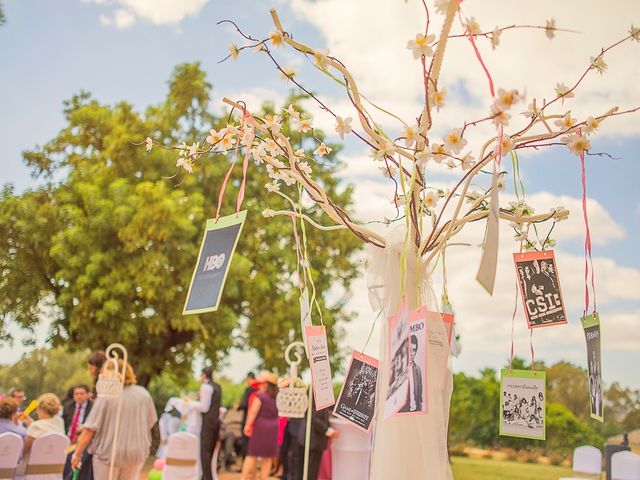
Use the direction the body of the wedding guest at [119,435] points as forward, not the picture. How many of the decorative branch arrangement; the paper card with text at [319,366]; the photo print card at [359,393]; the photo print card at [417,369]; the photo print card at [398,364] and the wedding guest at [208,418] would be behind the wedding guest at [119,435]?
5

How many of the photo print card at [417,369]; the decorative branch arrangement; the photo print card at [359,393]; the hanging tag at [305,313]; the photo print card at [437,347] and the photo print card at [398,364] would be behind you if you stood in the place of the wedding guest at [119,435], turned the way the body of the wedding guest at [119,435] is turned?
6

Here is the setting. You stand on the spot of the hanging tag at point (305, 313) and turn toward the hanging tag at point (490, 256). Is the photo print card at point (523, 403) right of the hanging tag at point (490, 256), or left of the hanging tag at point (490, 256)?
left

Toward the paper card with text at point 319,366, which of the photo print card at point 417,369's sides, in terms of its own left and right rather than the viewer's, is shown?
right

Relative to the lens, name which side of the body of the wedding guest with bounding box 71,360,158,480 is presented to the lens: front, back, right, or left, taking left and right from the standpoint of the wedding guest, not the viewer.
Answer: back

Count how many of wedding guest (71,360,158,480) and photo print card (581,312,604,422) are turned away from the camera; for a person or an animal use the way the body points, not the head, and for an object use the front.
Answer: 1

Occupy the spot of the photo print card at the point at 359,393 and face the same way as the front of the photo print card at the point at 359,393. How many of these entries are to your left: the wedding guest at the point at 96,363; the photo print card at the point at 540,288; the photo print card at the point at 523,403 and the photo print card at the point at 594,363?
3

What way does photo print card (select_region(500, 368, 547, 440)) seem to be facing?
toward the camera

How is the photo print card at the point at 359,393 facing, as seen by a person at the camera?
facing the viewer

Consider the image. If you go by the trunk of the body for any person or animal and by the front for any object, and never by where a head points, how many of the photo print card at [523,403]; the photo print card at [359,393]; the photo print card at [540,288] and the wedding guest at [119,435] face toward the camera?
3

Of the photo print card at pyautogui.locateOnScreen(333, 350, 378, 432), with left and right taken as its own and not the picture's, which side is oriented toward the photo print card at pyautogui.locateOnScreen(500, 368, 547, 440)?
left

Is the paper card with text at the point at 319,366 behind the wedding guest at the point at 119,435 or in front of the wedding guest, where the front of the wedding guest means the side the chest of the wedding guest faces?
behind

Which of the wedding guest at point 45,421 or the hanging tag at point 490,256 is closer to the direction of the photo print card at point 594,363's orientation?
the hanging tag
